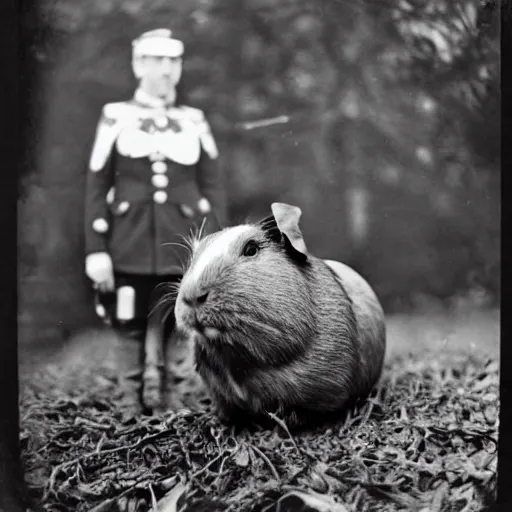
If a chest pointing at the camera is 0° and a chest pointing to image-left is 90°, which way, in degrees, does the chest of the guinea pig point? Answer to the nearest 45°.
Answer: approximately 45°

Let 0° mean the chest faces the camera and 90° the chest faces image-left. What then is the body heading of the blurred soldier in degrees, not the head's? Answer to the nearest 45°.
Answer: approximately 0°
